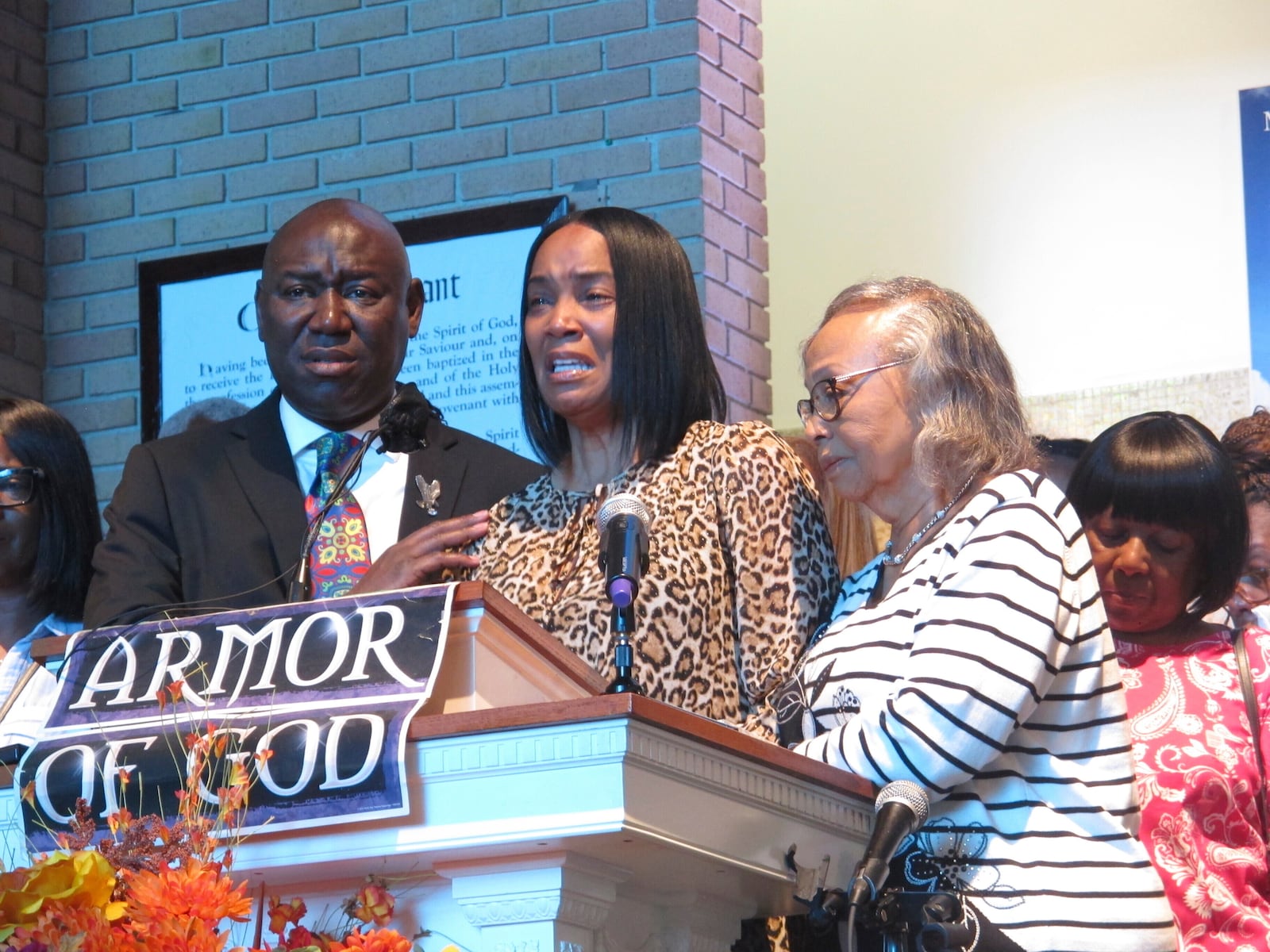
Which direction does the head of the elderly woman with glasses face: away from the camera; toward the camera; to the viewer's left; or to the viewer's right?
to the viewer's left

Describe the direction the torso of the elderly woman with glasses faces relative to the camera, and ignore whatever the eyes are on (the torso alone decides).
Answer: to the viewer's left

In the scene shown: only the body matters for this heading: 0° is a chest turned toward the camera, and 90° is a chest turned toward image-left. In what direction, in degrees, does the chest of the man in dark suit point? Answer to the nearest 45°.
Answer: approximately 0°

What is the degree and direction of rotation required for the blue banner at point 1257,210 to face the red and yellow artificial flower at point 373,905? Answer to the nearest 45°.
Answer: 0° — it already faces it

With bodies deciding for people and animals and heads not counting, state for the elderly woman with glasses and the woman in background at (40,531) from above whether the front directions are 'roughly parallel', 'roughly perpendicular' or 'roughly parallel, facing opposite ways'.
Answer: roughly perpendicular

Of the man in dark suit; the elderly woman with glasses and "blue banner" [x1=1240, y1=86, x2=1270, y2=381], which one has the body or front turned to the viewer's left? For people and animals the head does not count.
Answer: the elderly woman with glasses

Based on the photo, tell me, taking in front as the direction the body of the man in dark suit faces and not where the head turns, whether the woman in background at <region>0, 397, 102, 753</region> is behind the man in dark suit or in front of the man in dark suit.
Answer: behind

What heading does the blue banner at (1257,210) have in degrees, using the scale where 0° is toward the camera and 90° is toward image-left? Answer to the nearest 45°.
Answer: approximately 0°

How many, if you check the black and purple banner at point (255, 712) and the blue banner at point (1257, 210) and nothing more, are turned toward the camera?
2

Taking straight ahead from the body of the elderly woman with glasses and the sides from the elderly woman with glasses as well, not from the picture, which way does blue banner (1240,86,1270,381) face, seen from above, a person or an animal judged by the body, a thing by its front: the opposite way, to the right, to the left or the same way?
to the left
